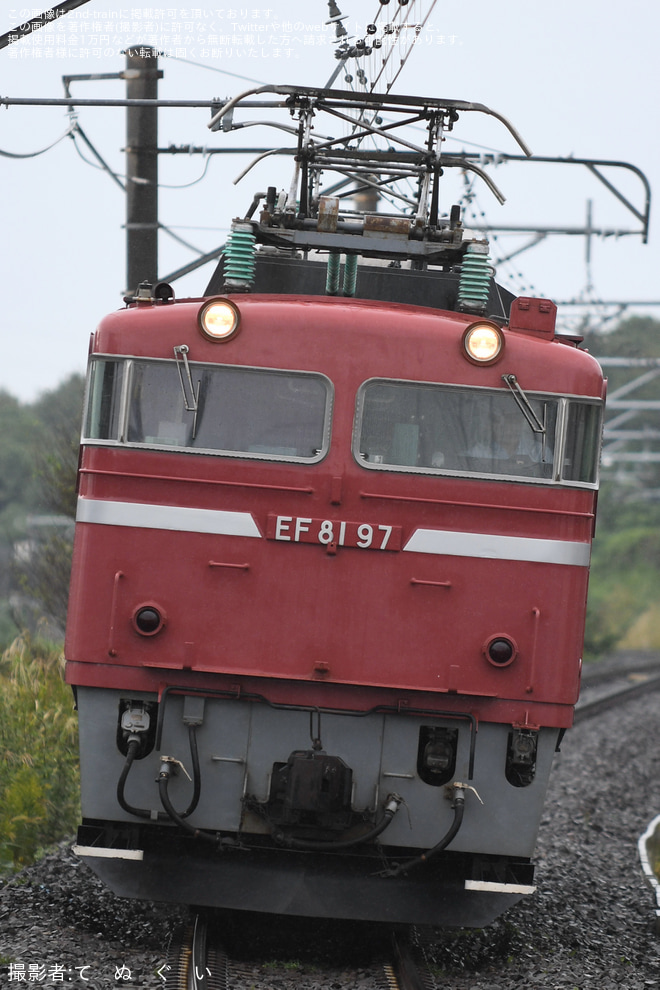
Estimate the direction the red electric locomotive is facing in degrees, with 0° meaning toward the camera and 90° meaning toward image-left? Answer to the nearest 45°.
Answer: approximately 0°

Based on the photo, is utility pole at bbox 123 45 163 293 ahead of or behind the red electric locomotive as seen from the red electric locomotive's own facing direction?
behind

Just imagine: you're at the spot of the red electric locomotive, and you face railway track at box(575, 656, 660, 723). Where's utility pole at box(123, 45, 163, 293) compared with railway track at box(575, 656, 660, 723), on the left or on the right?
left

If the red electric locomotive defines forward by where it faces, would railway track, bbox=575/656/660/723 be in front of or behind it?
behind

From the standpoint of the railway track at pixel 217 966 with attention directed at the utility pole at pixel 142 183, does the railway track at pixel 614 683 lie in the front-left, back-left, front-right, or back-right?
front-right
